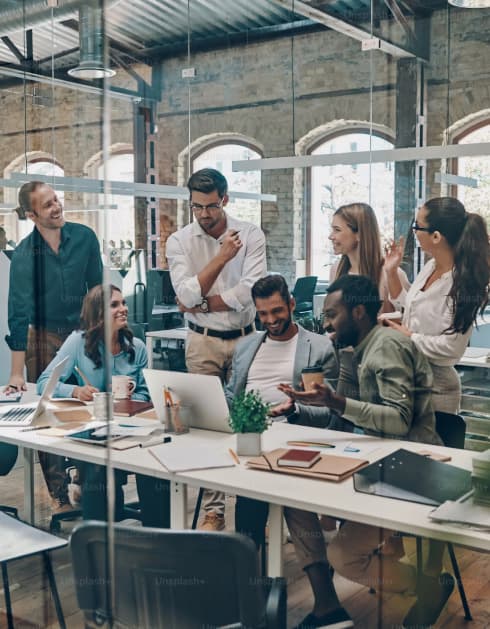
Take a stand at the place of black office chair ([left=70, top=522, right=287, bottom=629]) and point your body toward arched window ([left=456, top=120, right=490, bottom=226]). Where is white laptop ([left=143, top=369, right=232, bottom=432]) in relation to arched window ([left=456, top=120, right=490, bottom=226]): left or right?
left

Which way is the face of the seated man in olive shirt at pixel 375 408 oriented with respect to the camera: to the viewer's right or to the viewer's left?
to the viewer's left

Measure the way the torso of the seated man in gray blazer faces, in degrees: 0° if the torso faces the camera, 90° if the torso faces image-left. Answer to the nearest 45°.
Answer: approximately 0°

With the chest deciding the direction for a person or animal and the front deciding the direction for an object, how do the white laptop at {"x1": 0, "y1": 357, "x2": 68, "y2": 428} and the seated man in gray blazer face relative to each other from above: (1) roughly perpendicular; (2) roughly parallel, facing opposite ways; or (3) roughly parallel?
roughly perpendicular

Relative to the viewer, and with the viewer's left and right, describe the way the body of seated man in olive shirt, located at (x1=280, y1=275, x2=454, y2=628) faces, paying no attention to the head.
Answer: facing to the left of the viewer
